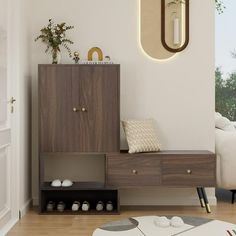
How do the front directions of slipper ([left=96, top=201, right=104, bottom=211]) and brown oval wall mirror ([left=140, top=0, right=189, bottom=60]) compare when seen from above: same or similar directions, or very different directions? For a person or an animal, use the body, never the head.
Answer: same or similar directions

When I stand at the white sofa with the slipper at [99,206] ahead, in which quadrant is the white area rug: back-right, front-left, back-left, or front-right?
front-left

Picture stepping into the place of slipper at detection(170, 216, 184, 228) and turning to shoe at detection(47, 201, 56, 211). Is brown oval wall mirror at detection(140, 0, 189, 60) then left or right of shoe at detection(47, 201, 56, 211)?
right

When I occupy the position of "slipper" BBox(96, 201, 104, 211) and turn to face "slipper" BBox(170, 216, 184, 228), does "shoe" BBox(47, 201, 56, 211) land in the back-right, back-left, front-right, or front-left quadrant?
back-right

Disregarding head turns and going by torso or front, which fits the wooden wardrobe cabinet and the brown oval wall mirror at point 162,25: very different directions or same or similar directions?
same or similar directions

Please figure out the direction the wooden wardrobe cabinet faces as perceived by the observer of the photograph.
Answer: facing the viewer

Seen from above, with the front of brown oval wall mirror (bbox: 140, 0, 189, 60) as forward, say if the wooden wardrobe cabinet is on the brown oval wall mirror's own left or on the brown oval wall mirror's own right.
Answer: on the brown oval wall mirror's own right
